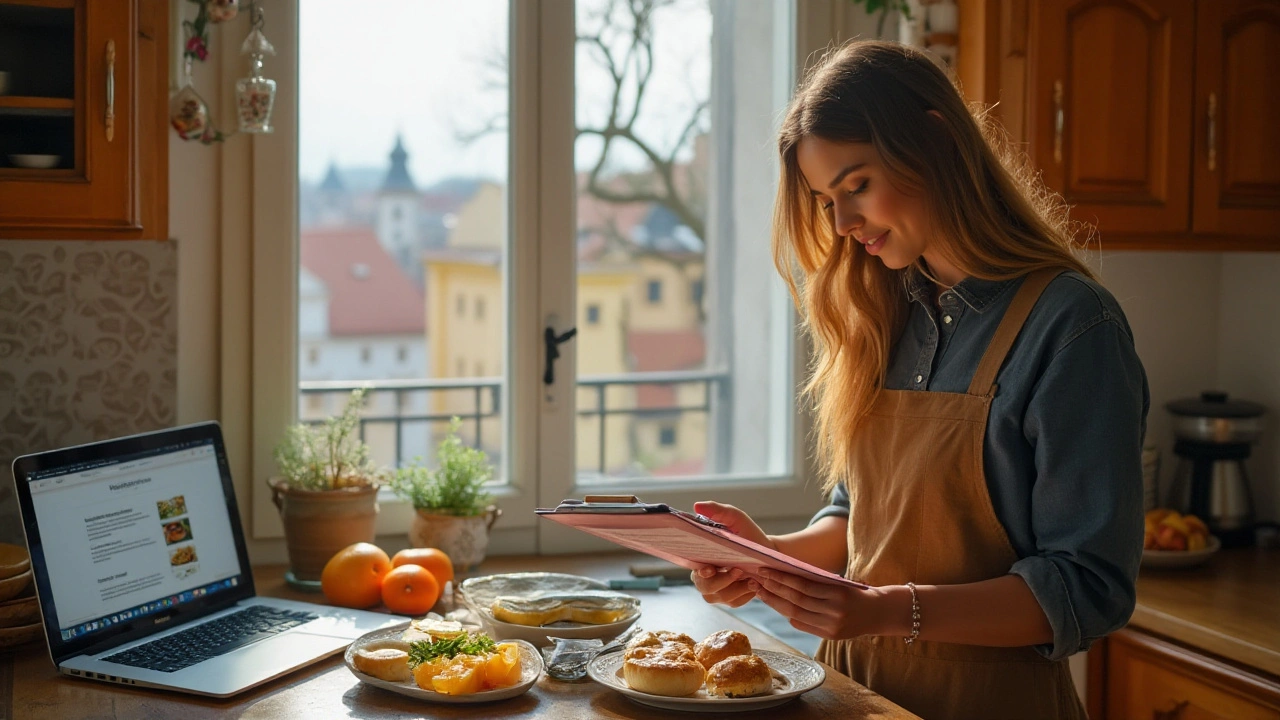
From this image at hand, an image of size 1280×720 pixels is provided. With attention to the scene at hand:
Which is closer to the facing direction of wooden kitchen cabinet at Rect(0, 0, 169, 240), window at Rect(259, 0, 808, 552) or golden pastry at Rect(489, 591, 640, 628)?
the golden pastry

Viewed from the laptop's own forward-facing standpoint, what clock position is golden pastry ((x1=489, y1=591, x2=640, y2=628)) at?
The golden pastry is roughly at 11 o'clock from the laptop.

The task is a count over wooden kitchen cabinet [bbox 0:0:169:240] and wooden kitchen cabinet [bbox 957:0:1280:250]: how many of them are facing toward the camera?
2

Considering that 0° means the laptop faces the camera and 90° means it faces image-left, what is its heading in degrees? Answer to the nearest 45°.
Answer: approximately 315°

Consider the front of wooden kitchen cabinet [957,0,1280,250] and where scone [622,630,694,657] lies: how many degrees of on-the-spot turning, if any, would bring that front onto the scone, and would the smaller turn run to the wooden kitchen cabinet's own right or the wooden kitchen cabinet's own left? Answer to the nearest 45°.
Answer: approximately 45° to the wooden kitchen cabinet's own right

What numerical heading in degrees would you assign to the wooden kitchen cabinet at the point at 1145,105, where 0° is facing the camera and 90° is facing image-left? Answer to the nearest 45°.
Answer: approximately 0°

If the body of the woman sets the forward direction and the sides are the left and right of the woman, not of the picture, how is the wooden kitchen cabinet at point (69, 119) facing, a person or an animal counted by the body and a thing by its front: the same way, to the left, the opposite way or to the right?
to the left

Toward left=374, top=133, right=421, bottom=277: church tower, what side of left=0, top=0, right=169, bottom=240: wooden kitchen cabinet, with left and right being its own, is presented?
back

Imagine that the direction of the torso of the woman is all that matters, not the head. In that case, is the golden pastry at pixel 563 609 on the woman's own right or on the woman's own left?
on the woman's own right
